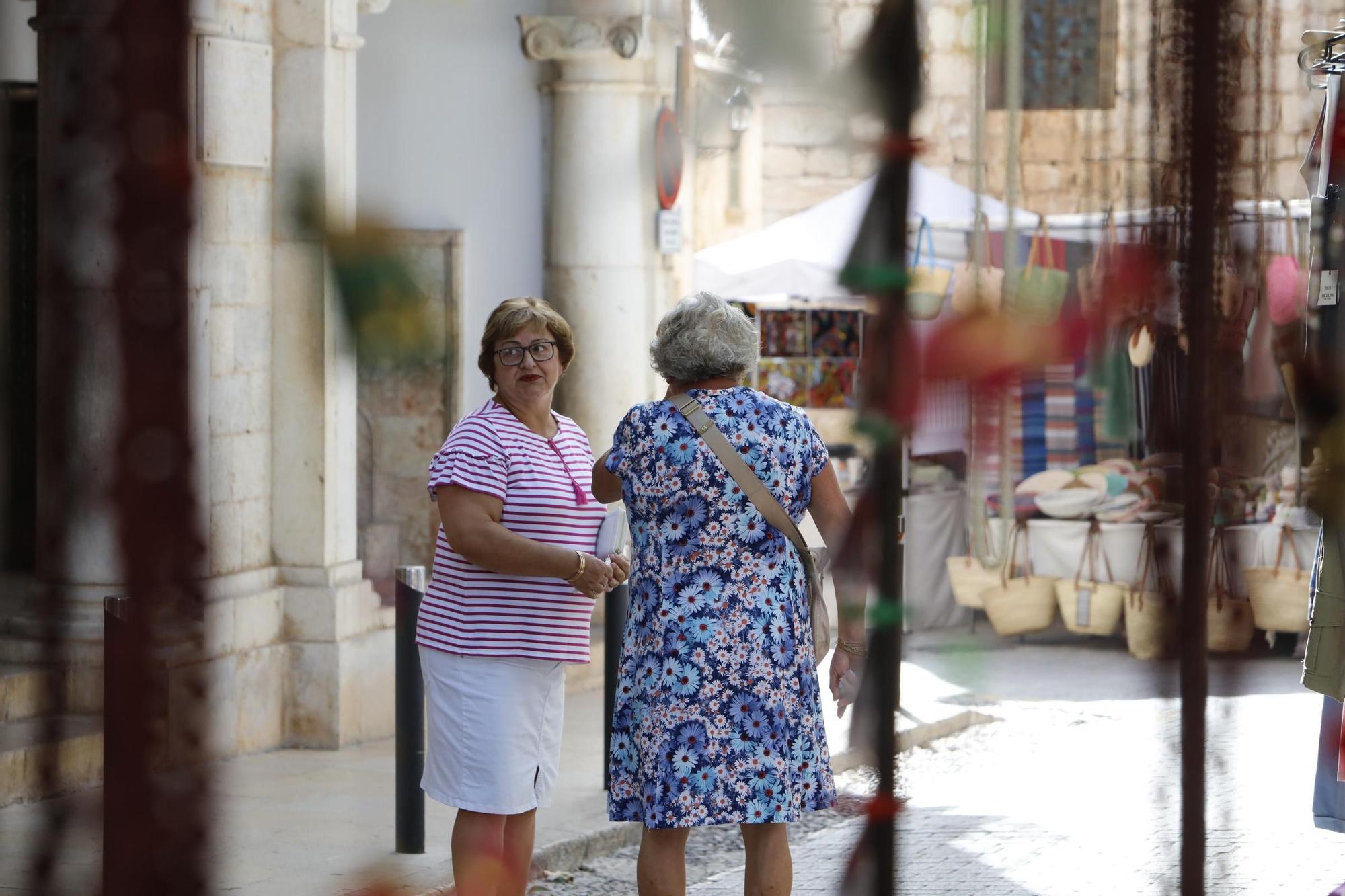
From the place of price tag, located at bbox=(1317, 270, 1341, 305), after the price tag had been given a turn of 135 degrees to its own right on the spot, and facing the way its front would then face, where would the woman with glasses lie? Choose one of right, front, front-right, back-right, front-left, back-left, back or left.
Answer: front

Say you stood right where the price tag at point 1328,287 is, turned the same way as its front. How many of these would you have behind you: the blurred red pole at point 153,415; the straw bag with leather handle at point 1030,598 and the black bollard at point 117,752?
1

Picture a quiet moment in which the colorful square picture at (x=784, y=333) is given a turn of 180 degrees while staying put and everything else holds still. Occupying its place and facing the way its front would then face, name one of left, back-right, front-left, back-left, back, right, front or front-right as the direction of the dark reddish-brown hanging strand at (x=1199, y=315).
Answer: back

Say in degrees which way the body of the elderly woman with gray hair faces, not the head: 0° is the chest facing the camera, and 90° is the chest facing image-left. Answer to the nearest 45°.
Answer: approximately 180°

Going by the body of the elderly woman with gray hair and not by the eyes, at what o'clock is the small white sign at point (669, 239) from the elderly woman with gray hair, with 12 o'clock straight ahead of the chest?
The small white sign is roughly at 12 o'clock from the elderly woman with gray hair.

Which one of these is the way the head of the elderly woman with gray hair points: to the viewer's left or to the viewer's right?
to the viewer's left

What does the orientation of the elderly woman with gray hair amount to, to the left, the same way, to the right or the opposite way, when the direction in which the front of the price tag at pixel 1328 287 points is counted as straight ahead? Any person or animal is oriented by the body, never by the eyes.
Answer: the opposite way

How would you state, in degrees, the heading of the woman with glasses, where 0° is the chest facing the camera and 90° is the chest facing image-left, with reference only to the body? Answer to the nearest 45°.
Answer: approximately 315°

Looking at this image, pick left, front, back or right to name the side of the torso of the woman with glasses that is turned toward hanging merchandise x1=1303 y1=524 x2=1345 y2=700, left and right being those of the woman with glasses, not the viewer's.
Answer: front

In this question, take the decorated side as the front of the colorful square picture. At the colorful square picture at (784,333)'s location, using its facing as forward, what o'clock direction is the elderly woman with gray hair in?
The elderly woman with gray hair is roughly at 12 o'clock from the colorful square picture.

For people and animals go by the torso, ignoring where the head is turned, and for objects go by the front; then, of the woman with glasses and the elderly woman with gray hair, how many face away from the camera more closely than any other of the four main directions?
1
